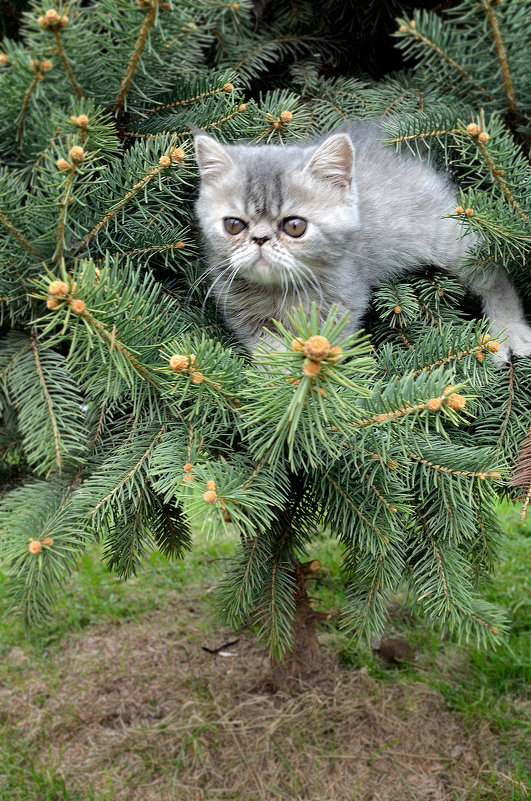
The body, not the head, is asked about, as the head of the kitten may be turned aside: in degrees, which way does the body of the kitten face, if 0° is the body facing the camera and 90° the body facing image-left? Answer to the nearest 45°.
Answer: approximately 45°
